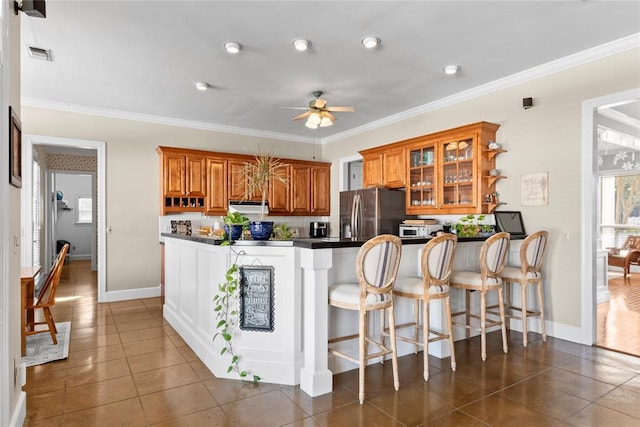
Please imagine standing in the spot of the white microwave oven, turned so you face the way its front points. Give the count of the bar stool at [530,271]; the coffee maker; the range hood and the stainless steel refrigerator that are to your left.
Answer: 1

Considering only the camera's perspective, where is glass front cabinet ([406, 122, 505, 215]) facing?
facing the viewer and to the left of the viewer

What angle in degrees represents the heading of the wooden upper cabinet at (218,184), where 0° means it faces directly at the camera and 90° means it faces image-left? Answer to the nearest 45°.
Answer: approximately 315°

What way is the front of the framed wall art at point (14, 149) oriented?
to the viewer's right

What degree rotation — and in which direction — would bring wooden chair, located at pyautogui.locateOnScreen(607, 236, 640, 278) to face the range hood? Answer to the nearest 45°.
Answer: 0° — it already faces it

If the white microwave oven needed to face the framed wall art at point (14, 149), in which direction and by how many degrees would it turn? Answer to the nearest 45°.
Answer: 0° — it already faces it

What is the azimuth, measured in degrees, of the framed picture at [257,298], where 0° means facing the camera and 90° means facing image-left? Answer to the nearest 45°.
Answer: approximately 0°

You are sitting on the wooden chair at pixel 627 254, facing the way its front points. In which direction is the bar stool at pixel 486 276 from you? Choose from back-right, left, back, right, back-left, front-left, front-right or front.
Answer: front-left

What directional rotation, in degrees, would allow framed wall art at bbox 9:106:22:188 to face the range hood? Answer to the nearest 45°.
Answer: approximately 45° to its left

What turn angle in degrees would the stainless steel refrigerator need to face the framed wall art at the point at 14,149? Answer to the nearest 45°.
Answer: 0° — it already faces it

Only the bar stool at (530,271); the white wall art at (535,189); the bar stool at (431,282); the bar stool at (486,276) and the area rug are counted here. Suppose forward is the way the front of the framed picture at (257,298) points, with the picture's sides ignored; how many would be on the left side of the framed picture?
4

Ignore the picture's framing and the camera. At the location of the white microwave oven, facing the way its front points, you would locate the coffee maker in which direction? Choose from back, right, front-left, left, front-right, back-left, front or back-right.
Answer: right

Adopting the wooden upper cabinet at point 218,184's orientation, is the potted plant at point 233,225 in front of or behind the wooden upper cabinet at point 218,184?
in front
